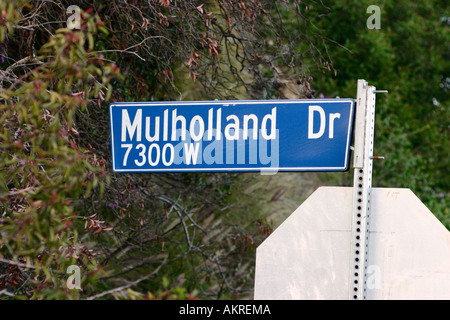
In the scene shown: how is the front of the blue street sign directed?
toward the camera
